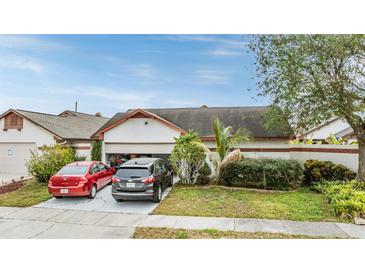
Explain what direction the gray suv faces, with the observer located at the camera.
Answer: facing away from the viewer and to the right of the viewer

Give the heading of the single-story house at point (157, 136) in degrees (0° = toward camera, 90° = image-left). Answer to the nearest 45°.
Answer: approximately 0°

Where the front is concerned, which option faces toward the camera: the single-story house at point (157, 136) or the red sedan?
the single-story house

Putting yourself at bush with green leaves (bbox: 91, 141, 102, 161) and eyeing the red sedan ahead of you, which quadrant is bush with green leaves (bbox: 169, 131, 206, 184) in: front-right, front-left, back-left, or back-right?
front-left

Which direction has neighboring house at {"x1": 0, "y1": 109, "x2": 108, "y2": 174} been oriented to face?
toward the camera

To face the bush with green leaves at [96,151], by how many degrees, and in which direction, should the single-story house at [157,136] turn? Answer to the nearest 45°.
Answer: approximately 90° to its right

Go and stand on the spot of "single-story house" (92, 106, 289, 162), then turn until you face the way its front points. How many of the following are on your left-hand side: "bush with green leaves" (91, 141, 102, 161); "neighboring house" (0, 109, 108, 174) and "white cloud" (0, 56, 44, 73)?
0
